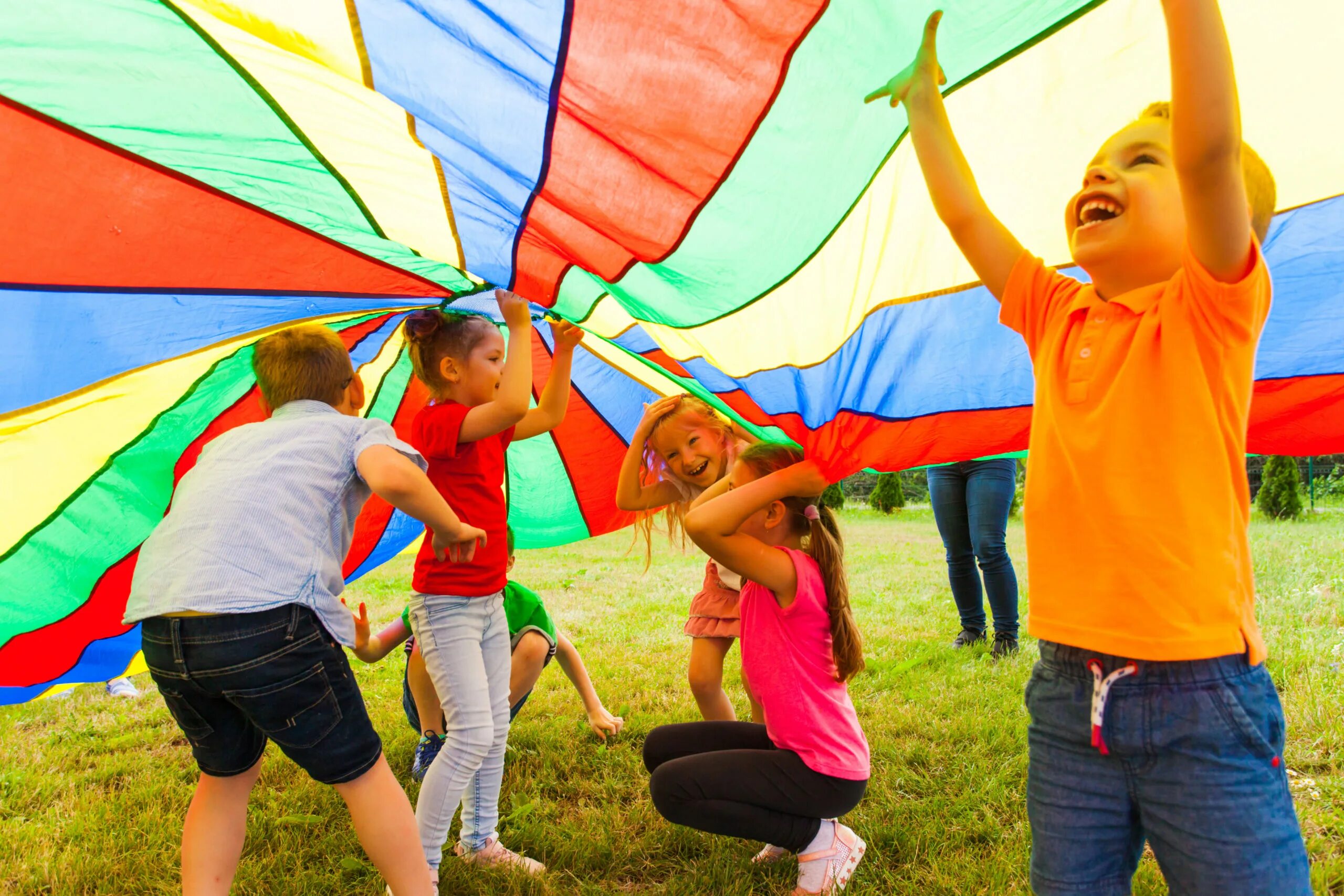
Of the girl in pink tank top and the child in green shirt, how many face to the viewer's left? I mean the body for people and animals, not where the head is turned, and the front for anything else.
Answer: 1

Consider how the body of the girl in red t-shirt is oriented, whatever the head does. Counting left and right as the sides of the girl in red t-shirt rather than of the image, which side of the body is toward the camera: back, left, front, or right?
right

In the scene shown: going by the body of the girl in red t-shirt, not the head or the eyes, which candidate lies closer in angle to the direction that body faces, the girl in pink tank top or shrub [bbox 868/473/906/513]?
the girl in pink tank top

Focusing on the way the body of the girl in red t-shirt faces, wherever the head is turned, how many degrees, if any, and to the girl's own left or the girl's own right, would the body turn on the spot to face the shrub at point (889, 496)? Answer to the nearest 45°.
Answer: approximately 45° to the girl's own left

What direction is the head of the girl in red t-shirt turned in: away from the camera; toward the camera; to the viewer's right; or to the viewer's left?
to the viewer's right

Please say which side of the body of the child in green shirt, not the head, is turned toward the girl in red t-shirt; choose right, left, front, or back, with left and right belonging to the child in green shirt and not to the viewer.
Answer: front

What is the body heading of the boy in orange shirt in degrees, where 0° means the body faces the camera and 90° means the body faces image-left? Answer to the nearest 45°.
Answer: approximately 45°

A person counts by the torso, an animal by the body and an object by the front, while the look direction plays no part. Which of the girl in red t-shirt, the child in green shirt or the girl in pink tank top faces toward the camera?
the child in green shirt

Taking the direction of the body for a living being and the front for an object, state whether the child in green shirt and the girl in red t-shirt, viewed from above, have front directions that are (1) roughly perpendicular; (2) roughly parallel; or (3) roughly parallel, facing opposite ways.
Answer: roughly perpendicular

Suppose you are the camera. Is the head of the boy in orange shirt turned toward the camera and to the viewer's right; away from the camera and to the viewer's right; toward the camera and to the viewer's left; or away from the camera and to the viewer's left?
toward the camera and to the viewer's left

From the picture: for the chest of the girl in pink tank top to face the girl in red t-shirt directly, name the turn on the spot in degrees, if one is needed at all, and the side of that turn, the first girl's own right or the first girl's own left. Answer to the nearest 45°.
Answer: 0° — they already face them

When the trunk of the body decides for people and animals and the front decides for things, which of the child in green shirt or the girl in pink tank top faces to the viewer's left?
the girl in pink tank top

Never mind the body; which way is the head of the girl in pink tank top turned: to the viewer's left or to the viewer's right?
to the viewer's left

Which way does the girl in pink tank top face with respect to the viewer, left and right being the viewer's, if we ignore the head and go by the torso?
facing to the left of the viewer

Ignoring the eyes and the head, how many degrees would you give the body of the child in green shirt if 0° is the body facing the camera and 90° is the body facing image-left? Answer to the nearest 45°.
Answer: approximately 0°

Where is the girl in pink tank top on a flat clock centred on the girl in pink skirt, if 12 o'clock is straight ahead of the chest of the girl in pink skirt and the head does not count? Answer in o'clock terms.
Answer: The girl in pink tank top is roughly at 10 o'clock from the girl in pink skirt.

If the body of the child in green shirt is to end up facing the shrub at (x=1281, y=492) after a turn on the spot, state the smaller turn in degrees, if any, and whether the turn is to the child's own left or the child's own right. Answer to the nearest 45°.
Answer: approximately 135° to the child's own left
